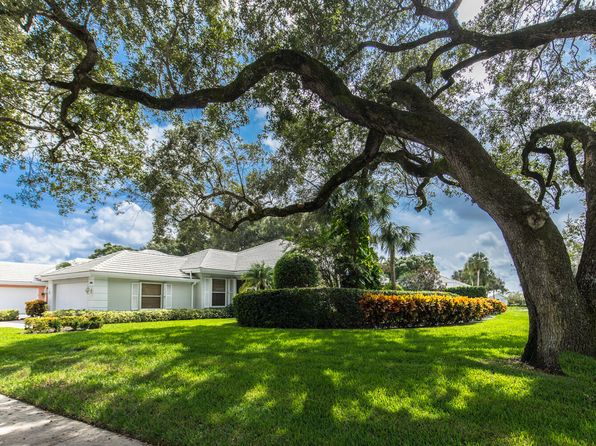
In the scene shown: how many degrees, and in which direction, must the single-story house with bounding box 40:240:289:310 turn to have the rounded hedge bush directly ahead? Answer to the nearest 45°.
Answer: approximately 90° to its left

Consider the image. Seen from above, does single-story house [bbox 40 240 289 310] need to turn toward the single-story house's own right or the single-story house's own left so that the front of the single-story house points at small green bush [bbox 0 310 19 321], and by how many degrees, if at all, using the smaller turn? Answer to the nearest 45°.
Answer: approximately 45° to the single-story house's own right

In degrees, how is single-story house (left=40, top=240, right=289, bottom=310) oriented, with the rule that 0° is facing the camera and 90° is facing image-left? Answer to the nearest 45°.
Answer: approximately 45°

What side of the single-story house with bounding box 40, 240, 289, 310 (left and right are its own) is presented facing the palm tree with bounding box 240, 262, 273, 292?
left

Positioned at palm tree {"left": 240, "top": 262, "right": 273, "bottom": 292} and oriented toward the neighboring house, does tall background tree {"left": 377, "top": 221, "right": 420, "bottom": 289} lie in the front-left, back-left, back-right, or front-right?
back-right

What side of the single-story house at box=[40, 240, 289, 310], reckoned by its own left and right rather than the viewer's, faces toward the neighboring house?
right

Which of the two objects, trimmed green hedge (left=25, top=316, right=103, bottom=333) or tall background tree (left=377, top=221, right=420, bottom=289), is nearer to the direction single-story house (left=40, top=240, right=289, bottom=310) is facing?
the trimmed green hedge
